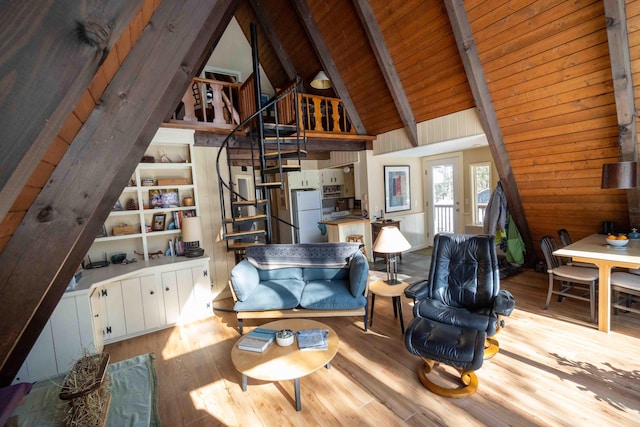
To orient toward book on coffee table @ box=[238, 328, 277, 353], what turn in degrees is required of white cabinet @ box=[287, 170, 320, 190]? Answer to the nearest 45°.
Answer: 0° — it already faces it

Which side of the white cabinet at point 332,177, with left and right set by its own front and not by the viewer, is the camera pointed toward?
front

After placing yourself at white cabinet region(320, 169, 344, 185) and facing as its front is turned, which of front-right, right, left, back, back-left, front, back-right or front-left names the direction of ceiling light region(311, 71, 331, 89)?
front

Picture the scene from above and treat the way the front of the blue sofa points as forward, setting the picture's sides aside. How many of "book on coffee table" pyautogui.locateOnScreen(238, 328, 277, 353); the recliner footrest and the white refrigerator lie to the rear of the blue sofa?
1

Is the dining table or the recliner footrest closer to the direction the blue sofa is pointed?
the recliner footrest

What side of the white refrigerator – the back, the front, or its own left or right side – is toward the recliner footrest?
front

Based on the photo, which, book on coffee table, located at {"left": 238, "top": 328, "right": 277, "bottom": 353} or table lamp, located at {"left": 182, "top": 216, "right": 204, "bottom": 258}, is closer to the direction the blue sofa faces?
the book on coffee table

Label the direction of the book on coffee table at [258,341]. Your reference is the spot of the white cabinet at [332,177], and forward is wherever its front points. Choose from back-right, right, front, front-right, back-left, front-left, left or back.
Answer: front

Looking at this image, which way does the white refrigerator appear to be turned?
toward the camera

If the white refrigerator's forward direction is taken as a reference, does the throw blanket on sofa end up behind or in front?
in front

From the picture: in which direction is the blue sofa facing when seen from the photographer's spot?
facing the viewer

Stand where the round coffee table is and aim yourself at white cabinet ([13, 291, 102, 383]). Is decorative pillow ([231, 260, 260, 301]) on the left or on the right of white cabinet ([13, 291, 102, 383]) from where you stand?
right

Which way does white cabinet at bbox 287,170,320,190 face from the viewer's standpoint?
toward the camera

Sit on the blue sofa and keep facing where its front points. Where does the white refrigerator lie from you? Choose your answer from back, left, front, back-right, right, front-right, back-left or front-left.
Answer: back

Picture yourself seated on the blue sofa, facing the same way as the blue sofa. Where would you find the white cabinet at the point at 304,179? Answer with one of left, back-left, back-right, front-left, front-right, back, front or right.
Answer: back

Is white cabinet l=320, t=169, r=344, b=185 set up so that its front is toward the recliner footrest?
yes
